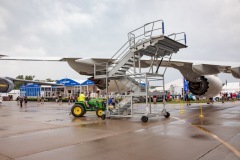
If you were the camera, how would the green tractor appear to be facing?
facing to the right of the viewer

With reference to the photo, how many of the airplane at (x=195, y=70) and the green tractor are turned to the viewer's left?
0
